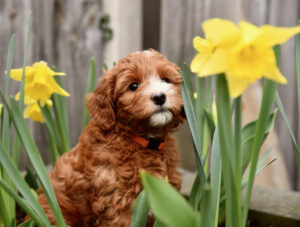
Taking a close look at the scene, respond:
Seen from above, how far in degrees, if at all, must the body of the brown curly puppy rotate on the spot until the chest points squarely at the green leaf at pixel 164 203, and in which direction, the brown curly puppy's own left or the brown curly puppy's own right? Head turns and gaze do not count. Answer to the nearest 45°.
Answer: approximately 45° to the brown curly puppy's own right

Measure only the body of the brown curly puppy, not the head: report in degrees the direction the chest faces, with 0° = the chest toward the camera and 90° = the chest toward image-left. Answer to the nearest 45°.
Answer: approximately 315°
